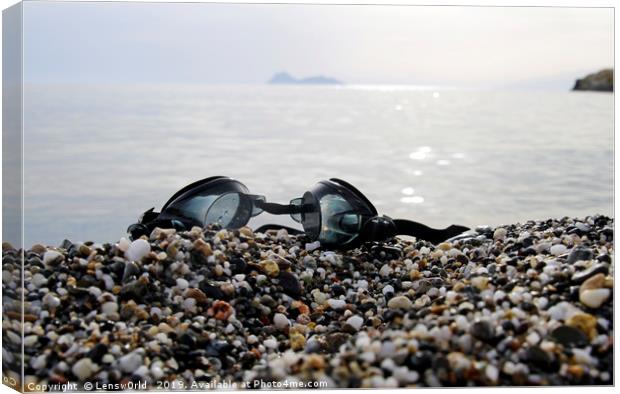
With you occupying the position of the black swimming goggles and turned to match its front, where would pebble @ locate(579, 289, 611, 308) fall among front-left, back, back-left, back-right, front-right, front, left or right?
front-left

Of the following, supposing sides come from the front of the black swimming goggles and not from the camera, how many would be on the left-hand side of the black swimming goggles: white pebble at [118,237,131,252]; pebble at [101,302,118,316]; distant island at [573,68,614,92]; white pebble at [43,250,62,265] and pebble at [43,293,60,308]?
1

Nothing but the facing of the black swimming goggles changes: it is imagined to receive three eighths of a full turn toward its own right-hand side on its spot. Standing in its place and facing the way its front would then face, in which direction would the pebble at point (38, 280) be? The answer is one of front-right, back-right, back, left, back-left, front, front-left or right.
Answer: left

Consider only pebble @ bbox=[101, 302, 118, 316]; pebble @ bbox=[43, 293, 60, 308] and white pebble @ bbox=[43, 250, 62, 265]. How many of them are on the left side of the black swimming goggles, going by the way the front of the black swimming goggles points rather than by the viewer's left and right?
0

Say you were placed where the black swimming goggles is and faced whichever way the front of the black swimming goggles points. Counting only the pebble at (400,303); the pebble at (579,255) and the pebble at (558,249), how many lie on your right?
0

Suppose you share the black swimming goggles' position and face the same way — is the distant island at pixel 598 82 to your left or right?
on your left

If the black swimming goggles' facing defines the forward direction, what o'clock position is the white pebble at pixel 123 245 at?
The white pebble is roughly at 2 o'clock from the black swimming goggles.

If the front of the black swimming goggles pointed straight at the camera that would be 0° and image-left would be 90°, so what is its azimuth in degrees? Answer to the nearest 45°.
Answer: approximately 0°

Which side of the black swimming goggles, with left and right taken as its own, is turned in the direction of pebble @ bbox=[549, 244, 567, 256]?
left

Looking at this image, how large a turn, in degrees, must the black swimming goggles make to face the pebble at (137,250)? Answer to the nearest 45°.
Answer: approximately 45° to its right

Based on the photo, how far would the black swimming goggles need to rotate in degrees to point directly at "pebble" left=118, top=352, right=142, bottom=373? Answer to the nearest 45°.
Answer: approximately 45° to its right

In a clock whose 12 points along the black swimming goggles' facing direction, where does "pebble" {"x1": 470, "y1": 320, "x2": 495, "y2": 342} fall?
The pebble is roughly at 11 o'clock from the black swimming goggles.

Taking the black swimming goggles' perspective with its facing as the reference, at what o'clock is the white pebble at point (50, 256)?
The white pebble is roughly at 2 o'clock from the black swimming goggles.

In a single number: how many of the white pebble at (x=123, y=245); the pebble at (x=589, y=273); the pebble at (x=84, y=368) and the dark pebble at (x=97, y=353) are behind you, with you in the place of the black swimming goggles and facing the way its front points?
0

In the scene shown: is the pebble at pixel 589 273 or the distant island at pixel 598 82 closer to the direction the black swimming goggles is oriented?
the pebble

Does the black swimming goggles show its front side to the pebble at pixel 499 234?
no
